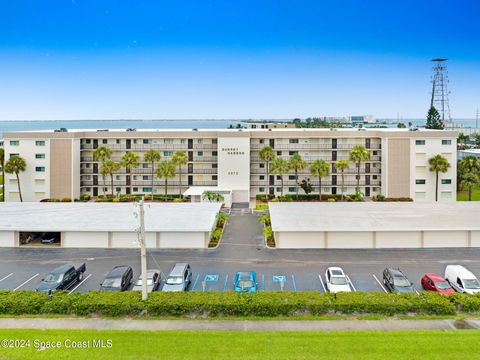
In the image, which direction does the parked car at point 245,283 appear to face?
toward the camera

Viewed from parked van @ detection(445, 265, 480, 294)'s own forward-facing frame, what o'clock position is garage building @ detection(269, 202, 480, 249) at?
The garage building is roughly at 6 o'clock from the parked van.

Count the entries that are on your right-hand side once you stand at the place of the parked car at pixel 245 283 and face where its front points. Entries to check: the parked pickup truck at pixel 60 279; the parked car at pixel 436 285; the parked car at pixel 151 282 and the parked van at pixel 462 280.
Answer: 2

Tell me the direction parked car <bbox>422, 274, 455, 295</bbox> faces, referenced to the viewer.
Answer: facing the viewer and to the right of the viewer

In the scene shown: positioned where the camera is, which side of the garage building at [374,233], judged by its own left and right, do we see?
front

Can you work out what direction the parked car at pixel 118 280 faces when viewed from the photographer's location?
facing the viewer and to the left of the viewer

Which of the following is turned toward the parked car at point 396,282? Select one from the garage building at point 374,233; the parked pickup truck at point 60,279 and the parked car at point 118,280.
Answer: the garage building

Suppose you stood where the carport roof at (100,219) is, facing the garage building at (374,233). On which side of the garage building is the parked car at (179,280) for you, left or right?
right

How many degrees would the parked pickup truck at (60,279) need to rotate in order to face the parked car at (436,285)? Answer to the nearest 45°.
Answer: approximately 90° to its left

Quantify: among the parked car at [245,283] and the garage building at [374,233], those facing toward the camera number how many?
2
